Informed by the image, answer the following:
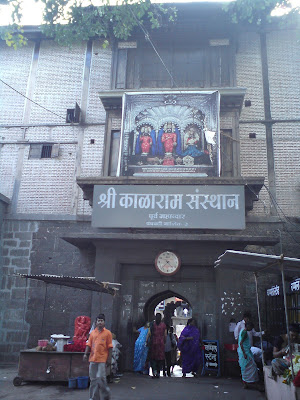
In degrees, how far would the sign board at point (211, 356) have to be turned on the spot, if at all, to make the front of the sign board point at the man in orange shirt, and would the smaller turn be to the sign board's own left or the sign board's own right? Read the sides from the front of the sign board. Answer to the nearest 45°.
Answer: approximately 45° to the sign board's own right

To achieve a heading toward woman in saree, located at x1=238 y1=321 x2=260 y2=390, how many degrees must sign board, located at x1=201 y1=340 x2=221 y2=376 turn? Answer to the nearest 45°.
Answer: approximately 45° to its left

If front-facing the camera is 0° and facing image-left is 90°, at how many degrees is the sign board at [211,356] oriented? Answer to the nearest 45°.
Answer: approximately 0°

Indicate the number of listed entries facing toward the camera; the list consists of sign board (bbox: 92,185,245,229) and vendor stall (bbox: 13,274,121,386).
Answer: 2

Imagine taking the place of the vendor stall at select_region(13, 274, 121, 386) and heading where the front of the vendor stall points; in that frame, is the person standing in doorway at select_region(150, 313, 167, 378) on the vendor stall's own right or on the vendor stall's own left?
on the vendor stall's own left

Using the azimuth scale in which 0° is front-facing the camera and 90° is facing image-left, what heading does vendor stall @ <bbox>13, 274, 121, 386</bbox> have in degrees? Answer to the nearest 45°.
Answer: approximately 0°
